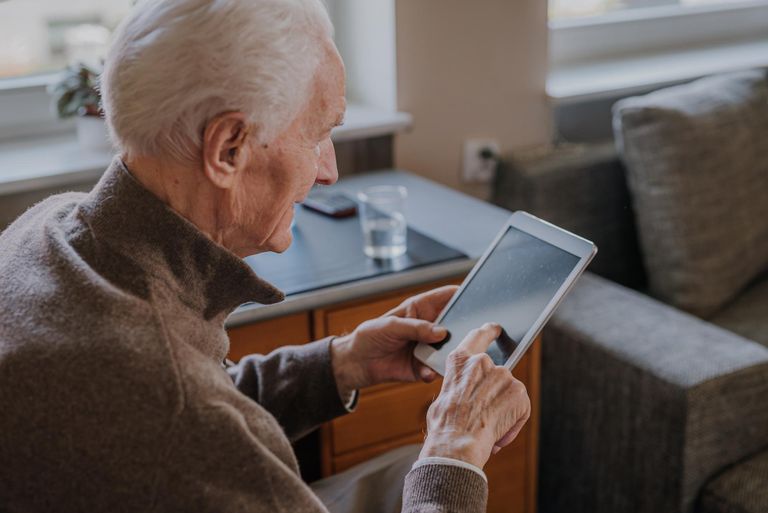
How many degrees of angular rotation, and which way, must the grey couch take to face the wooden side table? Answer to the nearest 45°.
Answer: approximately 90° to its right

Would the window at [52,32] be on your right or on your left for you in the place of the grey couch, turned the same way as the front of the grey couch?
on your right

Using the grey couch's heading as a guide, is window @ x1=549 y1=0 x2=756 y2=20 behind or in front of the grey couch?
behind

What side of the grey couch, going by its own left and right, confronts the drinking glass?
right

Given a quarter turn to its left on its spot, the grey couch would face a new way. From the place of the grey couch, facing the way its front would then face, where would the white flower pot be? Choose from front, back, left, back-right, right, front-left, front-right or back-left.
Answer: back-left

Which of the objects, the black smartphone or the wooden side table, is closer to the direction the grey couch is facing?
the wooden side table

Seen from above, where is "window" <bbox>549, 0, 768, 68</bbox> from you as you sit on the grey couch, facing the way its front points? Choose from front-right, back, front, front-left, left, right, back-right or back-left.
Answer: back-left
